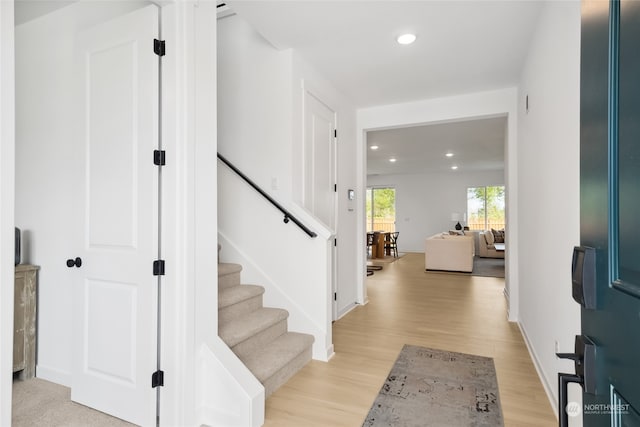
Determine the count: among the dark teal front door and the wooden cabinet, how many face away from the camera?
0

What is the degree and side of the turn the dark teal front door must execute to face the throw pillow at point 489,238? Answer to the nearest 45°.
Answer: approximately 135° to its right

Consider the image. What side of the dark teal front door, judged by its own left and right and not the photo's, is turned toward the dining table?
right

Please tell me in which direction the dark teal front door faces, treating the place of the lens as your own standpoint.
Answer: facing the viewer and to the left of the viewer

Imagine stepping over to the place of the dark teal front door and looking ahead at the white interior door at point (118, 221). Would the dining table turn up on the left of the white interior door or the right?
right

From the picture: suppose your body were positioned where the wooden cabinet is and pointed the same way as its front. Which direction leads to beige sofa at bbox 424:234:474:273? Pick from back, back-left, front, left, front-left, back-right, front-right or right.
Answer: back-left

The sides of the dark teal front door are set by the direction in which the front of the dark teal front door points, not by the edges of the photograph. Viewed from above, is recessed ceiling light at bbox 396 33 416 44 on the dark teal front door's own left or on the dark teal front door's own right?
on the dark teal front door's own right

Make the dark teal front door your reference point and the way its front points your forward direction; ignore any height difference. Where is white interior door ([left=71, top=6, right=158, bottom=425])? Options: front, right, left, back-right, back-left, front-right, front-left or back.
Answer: front-right

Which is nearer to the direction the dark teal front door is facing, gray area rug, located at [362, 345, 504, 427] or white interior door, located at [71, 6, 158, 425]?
the white interior door
